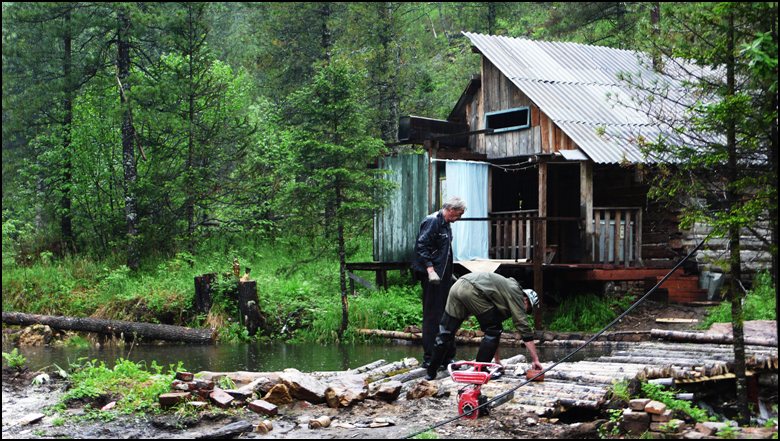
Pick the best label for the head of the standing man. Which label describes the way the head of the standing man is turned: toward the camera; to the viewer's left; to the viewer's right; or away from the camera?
to the viewer's right

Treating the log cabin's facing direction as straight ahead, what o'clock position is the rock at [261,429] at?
The rock is roughly at 11 o'clock from the log cabin.

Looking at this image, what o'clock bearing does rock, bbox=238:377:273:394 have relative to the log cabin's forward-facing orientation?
The rock is roughly at 11 o'clock from the log cabin.

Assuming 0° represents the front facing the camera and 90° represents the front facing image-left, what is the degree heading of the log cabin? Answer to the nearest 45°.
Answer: approximately 45°

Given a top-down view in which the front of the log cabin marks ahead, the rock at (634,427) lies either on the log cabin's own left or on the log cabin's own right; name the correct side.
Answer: on the log cabin's own left
